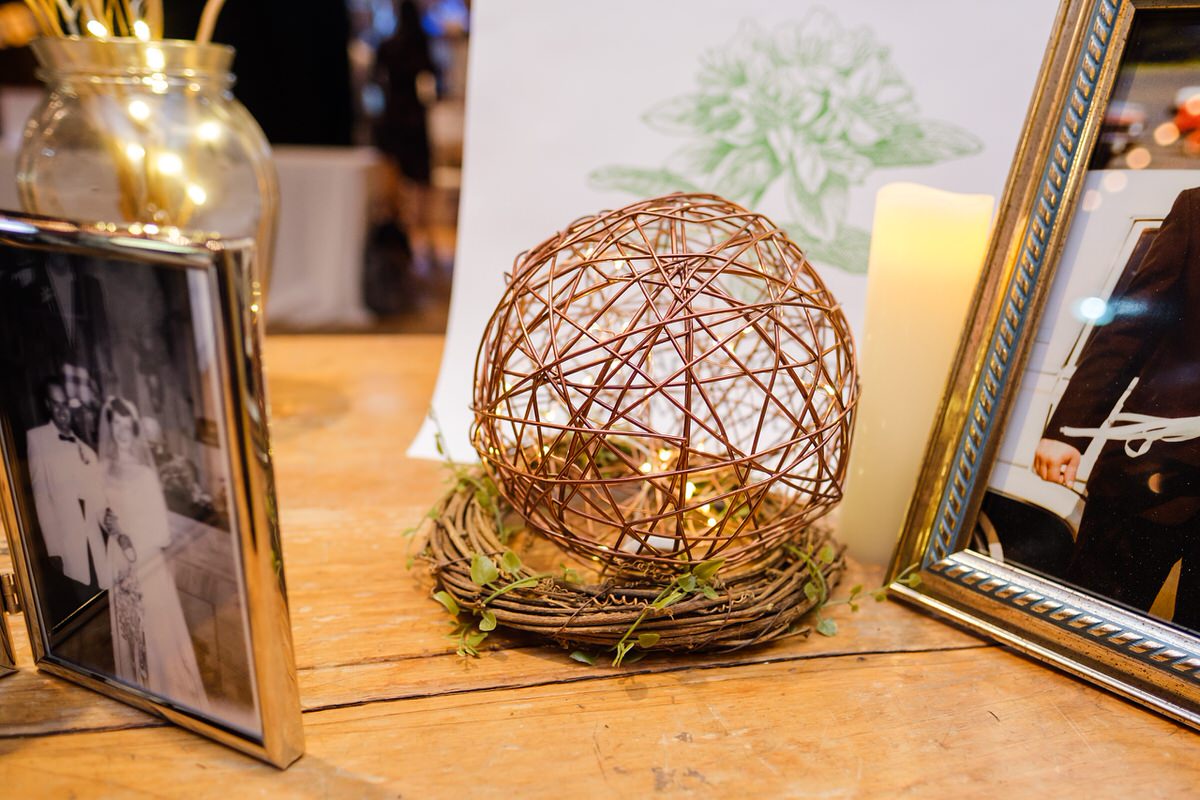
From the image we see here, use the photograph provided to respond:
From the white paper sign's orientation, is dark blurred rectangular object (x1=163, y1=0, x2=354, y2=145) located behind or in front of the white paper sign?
behind

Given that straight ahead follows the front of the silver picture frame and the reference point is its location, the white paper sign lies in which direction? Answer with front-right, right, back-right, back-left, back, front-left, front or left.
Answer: back

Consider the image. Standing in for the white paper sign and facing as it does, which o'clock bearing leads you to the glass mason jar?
The glass mason jar is roughly at 2 o'clock from the white paper sign.

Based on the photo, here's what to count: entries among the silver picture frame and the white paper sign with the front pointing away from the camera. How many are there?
0

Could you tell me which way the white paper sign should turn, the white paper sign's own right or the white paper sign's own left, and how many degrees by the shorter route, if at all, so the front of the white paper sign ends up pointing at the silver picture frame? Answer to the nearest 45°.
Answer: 0° — it already faces it

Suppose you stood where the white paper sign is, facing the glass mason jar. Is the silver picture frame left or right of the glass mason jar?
left
